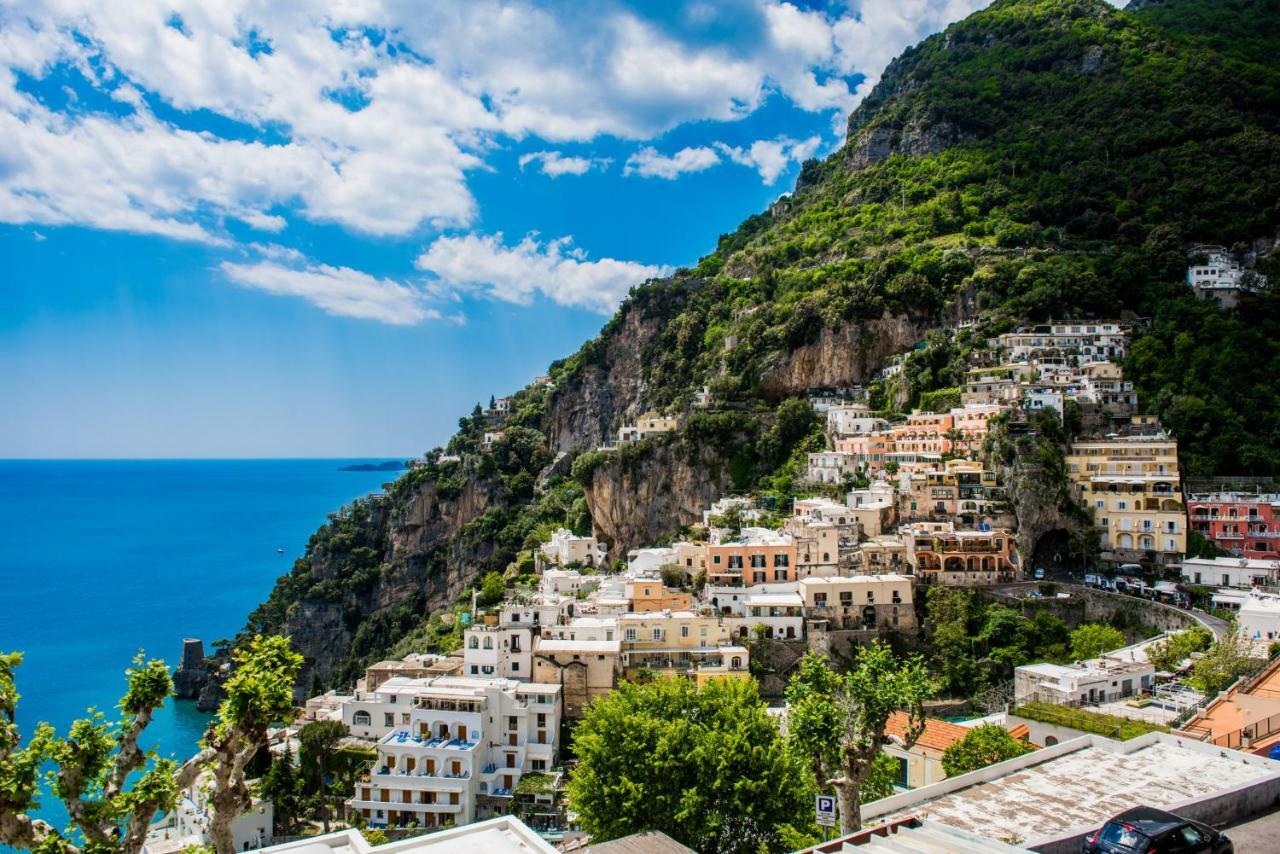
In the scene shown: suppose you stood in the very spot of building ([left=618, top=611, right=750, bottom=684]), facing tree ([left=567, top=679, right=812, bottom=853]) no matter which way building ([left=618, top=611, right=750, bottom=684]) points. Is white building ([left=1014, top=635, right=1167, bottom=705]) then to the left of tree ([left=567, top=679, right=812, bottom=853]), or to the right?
left

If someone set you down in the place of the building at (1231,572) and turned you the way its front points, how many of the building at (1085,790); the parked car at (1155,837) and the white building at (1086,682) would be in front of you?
3

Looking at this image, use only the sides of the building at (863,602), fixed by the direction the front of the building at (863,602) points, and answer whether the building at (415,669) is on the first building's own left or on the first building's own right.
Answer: on the first building's own right

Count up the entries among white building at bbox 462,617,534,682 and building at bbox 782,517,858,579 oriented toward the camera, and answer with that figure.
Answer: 2

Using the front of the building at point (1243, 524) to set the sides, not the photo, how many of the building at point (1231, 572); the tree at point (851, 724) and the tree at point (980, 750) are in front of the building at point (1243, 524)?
3

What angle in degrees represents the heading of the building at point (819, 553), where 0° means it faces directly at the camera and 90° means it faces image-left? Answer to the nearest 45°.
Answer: approximately 0°

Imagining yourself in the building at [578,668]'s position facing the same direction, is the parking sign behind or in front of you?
in front

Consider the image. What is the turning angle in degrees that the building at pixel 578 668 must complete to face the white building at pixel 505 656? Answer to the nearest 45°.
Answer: approximately 90° to its right

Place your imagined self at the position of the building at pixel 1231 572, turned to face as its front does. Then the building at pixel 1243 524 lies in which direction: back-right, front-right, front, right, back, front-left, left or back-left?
back

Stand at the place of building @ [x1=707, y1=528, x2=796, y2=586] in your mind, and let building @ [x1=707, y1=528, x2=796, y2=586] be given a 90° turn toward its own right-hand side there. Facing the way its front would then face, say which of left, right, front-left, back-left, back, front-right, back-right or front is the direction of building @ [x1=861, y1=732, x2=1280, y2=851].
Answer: left

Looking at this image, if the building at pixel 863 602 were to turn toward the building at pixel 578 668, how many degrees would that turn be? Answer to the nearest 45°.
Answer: approximately 45° to its right

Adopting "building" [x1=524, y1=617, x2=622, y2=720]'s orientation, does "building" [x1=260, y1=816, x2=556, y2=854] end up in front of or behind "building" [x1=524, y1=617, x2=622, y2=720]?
in front

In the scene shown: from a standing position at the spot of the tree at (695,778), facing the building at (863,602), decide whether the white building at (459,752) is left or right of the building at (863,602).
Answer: left

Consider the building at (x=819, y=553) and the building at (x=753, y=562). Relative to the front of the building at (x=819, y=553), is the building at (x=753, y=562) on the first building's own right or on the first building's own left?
on the first building's own right
